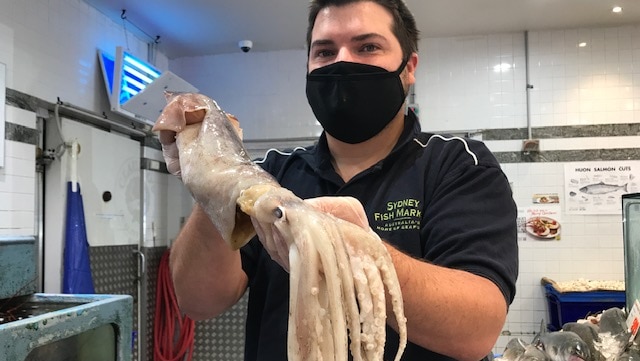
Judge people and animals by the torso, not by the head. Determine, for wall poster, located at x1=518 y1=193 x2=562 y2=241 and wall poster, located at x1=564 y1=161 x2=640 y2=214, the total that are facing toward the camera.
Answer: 2

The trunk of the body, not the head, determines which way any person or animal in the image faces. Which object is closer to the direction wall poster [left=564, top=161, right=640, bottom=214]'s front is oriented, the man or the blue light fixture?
the man

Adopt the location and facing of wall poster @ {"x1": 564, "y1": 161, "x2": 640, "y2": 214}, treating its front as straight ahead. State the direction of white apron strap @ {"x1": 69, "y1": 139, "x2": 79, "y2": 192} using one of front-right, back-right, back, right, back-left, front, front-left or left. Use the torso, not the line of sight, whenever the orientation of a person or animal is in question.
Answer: front-right

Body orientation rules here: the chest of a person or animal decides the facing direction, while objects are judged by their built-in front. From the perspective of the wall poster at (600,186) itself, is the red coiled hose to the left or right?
on its right

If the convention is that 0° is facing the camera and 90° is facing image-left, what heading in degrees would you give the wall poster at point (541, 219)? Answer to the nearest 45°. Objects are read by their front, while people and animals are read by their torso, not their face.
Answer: approximately 0°

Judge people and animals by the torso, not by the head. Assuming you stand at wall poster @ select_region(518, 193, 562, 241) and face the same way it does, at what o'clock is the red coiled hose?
The red coiled hose is roughly at 2 o'clock from the wall poster.

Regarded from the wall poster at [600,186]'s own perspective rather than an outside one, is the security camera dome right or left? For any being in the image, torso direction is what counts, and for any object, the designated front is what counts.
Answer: on its right

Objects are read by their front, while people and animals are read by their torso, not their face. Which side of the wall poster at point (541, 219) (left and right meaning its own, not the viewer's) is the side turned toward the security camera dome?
right

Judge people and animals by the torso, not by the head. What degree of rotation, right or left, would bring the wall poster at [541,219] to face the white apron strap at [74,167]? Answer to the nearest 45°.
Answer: approximately 45° to its right

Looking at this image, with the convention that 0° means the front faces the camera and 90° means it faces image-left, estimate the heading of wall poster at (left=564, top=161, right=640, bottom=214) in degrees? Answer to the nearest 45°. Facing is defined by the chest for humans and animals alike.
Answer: approximately 0°

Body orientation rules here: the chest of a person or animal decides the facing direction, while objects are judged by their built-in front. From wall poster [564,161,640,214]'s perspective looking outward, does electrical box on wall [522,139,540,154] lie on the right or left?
on its right
